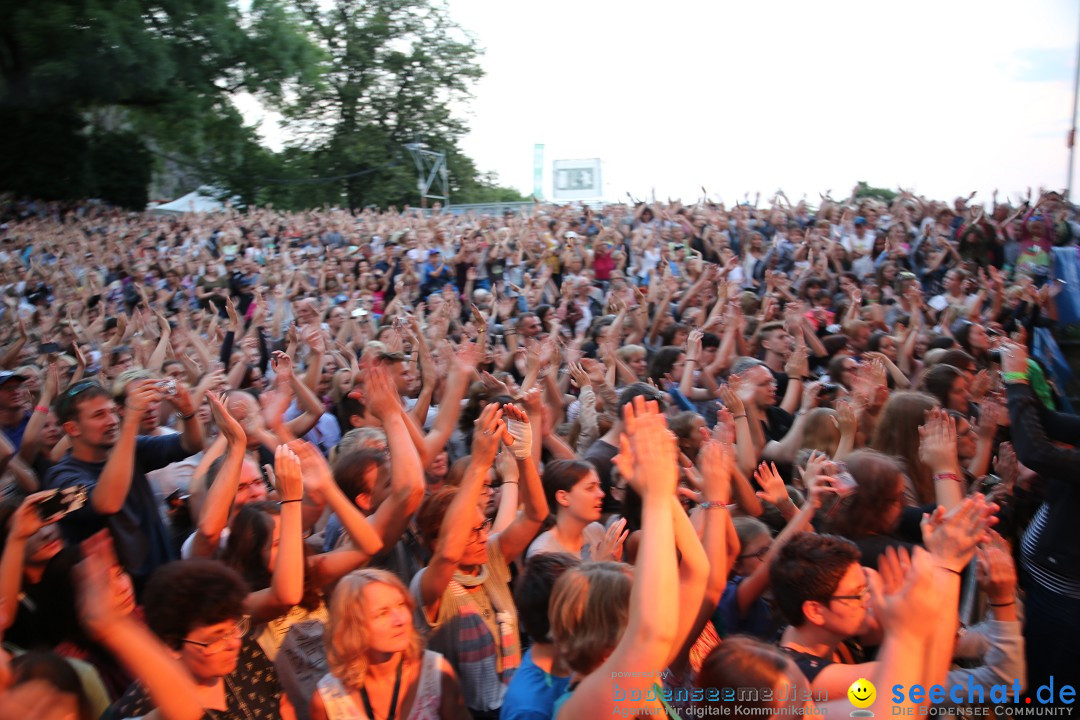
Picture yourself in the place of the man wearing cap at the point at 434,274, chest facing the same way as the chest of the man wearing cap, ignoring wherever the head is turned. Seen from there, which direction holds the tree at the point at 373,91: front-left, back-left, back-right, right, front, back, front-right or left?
back-left

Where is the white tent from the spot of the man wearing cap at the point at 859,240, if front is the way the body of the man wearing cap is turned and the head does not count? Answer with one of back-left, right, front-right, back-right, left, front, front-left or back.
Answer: back-right

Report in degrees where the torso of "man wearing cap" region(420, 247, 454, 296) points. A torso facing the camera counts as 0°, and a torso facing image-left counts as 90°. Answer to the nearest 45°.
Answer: approximately 315°

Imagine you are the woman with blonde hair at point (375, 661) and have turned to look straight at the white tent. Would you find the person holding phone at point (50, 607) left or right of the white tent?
left

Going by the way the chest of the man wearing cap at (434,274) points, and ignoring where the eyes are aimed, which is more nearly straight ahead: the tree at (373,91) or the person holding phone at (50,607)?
the person holding phone

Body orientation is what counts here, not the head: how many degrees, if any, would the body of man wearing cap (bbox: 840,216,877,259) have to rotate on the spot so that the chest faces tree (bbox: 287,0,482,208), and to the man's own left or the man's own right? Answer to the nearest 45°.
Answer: approximately 135° to the man's own right

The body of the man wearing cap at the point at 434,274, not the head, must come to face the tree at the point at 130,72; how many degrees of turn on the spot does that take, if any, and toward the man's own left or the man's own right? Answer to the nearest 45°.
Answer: approximately 180°

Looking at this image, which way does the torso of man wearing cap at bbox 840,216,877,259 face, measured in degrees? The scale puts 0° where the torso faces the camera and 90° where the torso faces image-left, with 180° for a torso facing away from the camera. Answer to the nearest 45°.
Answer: approximately 0°

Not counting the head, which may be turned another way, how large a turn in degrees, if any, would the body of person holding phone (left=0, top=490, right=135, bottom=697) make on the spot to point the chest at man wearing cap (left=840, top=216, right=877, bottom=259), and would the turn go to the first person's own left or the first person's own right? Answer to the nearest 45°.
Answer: approximately 90° to the first person's own left

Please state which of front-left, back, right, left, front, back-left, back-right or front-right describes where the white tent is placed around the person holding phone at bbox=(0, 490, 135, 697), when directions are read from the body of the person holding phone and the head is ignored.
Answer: back-left

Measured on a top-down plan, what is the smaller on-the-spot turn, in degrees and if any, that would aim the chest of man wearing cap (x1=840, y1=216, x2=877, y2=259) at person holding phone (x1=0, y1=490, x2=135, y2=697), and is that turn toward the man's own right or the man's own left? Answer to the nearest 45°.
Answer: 0° — they already face them
